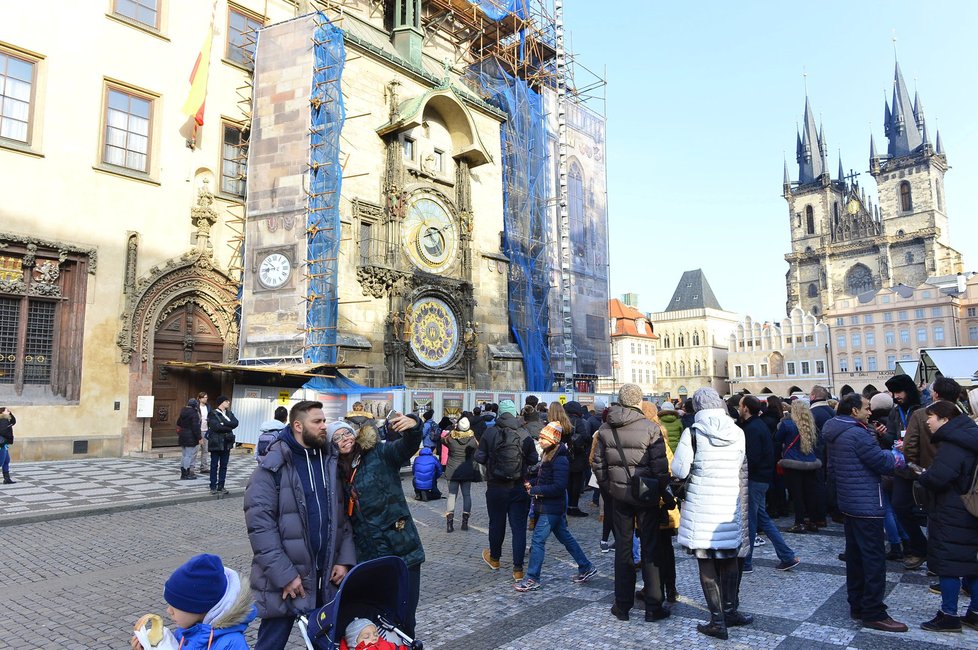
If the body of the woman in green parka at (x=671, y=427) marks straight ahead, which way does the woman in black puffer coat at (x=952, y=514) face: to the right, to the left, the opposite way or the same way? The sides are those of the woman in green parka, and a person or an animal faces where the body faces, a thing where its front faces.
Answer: to the left

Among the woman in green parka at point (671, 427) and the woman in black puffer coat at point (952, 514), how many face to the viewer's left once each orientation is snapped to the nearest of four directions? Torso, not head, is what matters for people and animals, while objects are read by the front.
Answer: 1

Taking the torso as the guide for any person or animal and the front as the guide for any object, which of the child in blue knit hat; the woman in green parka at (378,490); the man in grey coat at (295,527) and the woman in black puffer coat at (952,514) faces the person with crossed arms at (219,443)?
the woman in black puffer coat

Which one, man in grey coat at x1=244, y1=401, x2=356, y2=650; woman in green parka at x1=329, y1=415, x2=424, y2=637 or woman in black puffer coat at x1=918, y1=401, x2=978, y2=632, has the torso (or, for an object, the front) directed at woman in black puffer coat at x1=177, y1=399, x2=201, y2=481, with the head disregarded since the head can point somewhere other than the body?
woman in black puffer coat at x1=918, y1=401, x2=978, y2=632

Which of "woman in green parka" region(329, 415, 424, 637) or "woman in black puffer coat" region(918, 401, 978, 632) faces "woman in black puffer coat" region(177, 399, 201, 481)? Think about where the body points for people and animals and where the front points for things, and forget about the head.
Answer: "woman in black puffer coat" region(918, 401, 978, 632)

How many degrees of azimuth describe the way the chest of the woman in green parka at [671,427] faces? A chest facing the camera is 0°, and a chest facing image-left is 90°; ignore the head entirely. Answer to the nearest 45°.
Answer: approximately 180°

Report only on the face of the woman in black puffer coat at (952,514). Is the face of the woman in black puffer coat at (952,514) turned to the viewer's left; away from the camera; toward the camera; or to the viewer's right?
to the viewer's left

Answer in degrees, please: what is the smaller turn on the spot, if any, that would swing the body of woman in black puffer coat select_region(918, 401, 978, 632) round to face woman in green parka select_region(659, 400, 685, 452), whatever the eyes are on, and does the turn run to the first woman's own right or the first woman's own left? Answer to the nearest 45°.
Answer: approximately 45° to the first woman's own right

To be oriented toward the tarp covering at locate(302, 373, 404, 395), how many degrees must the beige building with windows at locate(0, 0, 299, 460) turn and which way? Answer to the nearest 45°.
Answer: approximately 45° to its left

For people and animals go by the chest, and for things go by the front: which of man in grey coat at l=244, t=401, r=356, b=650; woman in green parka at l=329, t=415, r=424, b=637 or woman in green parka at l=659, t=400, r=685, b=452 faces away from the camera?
woman in green parka at l=659, t=400, r=685, b=452

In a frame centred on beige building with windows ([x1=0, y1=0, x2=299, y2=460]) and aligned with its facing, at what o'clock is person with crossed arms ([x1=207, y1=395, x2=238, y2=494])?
The person with crossed arms is roughly at 1 o'clock from the beige building with windows.

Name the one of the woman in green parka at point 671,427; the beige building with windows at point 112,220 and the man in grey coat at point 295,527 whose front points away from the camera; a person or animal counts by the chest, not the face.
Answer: the woman in green parka
